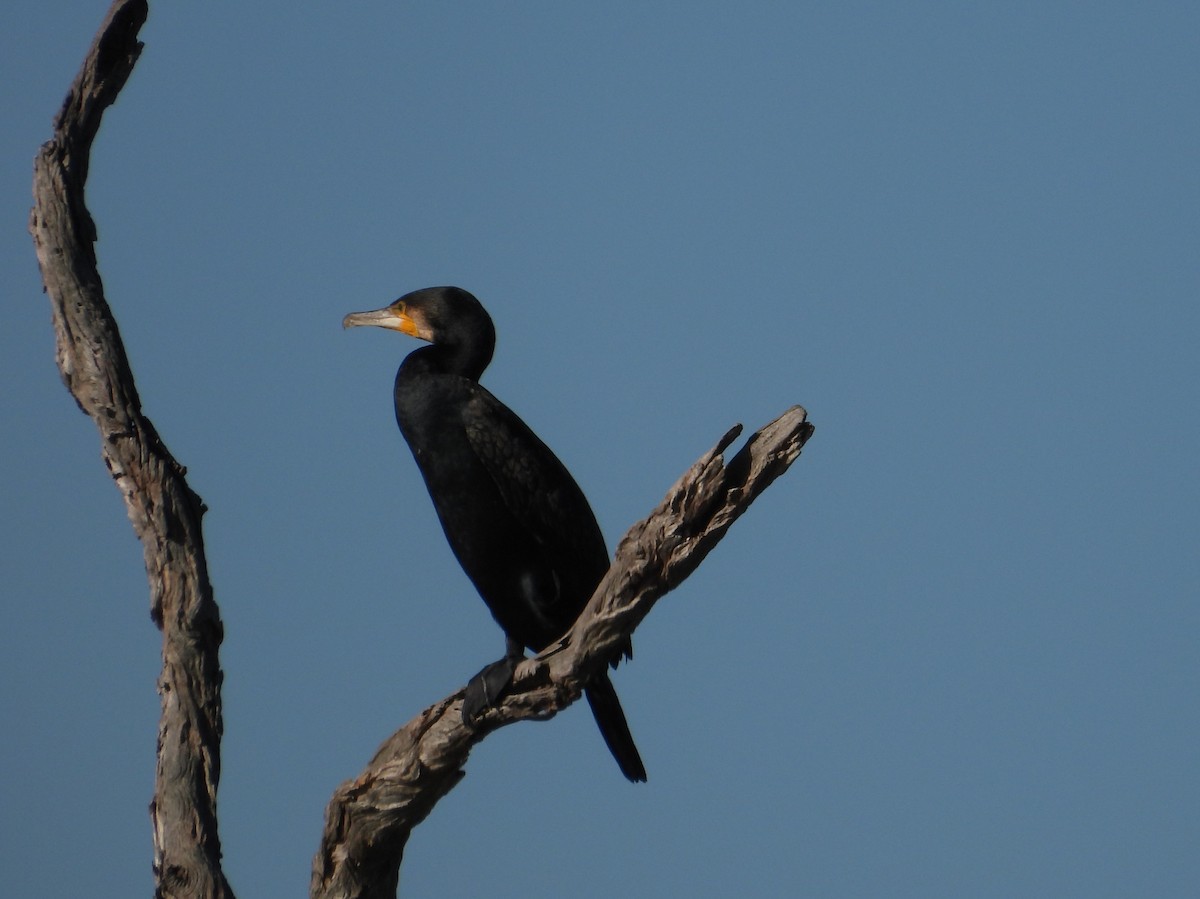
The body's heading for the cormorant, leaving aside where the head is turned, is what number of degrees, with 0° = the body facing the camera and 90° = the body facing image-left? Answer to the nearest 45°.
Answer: approximately 90°

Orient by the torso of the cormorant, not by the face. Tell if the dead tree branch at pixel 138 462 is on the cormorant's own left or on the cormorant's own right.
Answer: on the cormorant's own left
